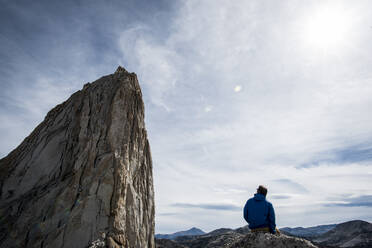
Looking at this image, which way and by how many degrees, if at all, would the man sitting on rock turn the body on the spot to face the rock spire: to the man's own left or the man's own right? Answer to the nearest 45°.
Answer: approximately 90° to the man's own left

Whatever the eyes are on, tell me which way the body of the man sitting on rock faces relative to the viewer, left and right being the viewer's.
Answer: facing away from the viewer
